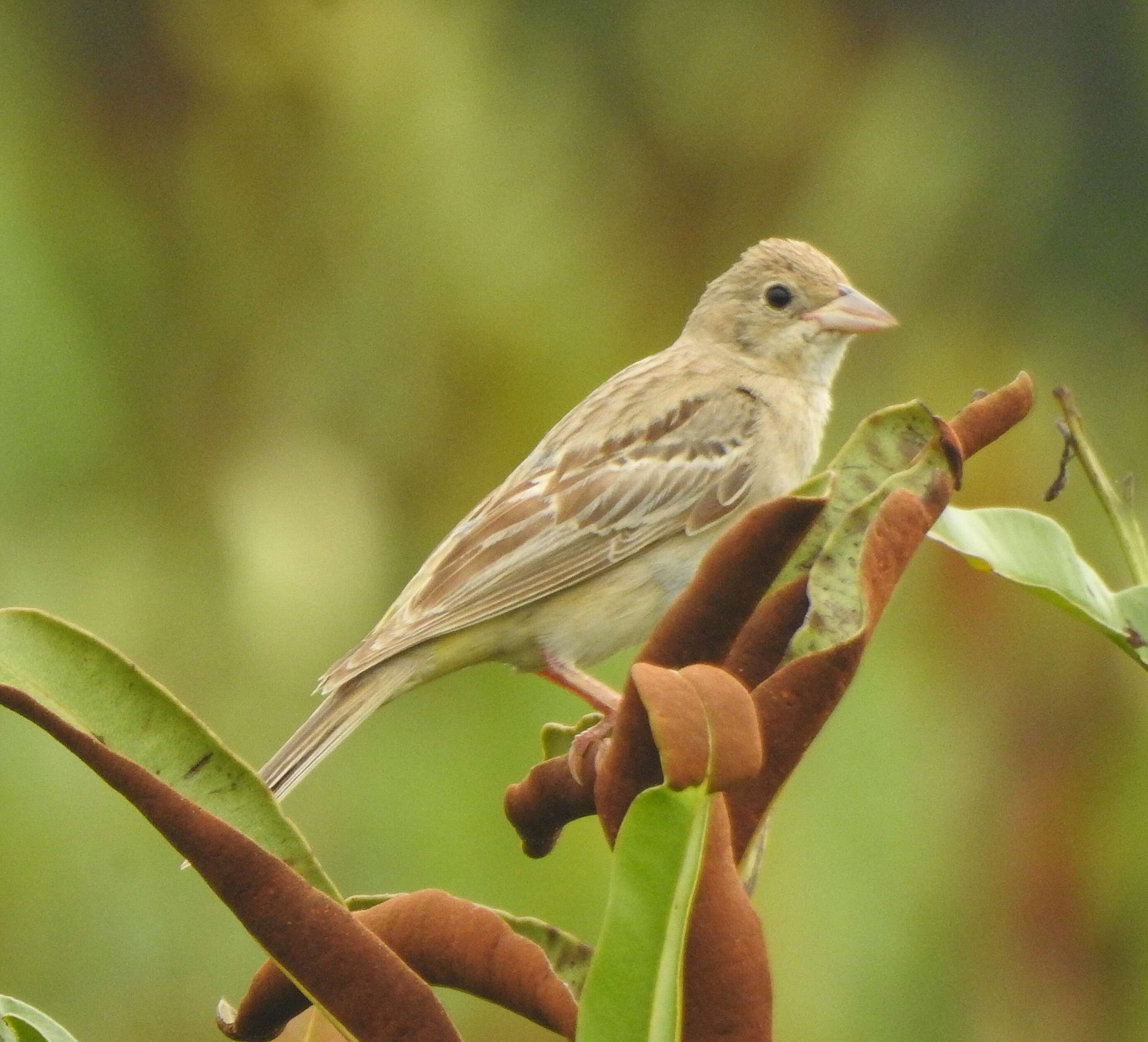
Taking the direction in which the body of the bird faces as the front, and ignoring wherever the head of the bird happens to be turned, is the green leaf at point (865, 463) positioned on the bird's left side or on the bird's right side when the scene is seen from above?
on the bird's right side

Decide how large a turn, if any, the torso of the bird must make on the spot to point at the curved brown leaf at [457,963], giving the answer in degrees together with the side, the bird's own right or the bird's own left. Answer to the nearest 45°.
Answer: approximately 90° to the bird's own right

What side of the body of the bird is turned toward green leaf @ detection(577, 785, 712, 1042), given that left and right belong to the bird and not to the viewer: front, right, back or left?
right

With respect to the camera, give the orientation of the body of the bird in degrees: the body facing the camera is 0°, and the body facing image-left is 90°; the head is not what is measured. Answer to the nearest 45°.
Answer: approximately 270°
